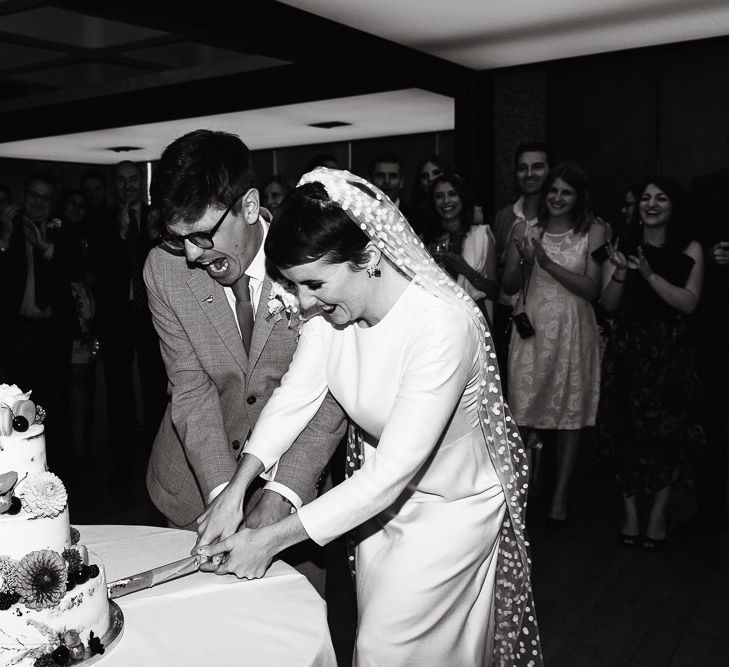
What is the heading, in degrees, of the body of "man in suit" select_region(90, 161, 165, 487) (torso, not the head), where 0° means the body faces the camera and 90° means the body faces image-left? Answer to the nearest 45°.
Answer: approximately 0°

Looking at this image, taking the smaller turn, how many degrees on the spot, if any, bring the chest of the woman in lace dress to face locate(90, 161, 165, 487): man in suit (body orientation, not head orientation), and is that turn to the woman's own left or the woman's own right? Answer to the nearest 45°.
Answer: approximately 45° to the woman's own right

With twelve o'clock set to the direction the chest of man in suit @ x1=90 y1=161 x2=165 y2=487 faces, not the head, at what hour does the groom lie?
The groom is roughly at 12 o'clock from the man in suit.

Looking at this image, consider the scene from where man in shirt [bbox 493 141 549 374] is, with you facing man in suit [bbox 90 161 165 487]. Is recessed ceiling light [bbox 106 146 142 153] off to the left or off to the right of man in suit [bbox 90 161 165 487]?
right

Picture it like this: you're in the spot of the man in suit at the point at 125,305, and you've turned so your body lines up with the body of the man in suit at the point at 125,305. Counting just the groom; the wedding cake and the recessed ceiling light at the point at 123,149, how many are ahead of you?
2

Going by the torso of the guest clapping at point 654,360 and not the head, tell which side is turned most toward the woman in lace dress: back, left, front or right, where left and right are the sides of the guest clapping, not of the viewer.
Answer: right

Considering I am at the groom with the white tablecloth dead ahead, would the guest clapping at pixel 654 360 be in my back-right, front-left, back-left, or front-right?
back-left

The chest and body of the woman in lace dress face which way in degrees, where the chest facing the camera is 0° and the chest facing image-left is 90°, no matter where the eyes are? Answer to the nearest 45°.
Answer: approximately 45°
